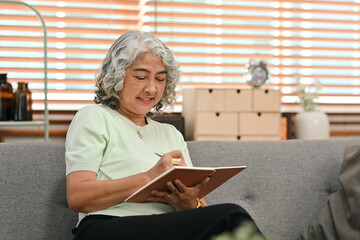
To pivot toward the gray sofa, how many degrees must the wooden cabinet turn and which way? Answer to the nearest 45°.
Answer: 0° — it already faces it

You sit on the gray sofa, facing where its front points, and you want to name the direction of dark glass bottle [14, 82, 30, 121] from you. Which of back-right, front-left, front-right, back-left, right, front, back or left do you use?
back-right

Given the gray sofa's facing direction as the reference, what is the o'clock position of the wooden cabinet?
The wooden cabinet is roughly at 6 o'clock from the gray sofa.

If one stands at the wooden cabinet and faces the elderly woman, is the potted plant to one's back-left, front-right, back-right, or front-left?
back-left

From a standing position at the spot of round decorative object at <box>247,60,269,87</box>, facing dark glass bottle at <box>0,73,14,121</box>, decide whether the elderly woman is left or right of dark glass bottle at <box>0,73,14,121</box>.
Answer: left

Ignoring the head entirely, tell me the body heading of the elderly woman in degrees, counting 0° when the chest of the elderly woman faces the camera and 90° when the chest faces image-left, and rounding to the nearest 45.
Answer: approximately 315°

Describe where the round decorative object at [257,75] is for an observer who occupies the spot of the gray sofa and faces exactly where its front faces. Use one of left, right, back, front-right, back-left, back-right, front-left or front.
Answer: back

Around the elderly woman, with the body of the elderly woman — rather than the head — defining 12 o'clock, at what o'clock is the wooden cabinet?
The wooden cabinet is roughly at 8 o'clock from the elderly woman.

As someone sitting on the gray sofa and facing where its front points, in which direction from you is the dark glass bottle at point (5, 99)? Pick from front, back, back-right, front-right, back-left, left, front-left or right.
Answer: back-right

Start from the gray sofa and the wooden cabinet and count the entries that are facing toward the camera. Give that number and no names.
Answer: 2
